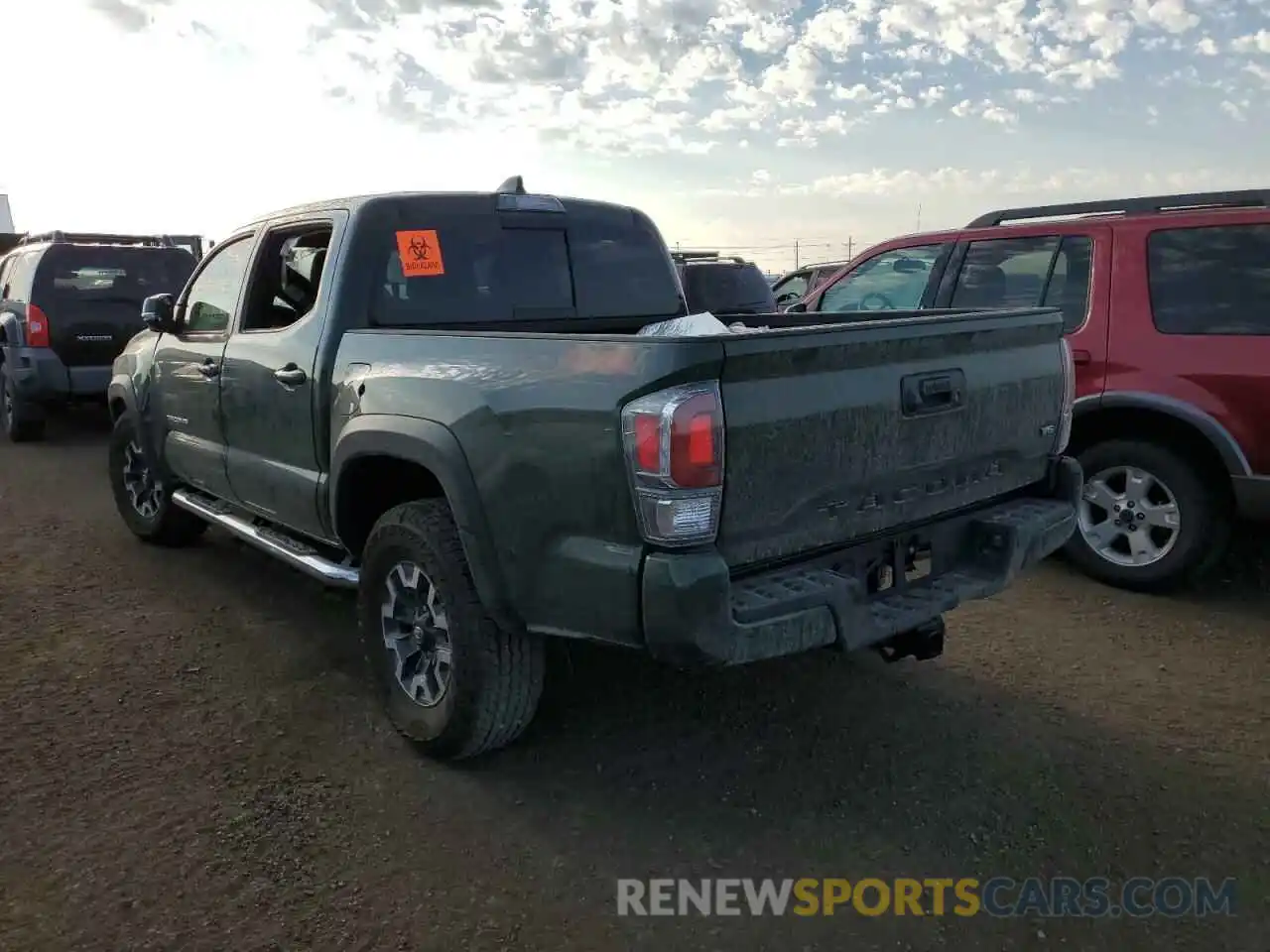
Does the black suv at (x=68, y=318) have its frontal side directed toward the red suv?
no

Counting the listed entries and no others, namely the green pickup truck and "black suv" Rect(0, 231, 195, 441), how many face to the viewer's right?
0

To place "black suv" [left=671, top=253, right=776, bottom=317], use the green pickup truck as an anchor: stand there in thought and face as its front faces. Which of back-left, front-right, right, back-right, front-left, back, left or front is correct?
front-right

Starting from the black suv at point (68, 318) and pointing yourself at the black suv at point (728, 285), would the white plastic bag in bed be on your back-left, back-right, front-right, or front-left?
front-right

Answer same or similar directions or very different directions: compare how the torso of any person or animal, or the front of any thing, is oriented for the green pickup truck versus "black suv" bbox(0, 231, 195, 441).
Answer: same or similar directions

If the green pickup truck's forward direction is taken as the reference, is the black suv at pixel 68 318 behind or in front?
in front

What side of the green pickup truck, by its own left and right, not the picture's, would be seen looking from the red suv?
right

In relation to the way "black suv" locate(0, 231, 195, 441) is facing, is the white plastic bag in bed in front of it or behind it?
behind

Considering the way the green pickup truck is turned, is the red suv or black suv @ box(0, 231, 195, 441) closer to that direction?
the black suv

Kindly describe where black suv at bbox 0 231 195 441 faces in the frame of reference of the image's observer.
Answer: facing away from the viewer and to the left of the viewer

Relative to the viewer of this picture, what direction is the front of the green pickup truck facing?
facing away from the viewer and to the left of the viewer

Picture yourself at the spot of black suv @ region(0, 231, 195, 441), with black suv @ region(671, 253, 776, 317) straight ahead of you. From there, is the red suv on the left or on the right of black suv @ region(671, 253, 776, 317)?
right
